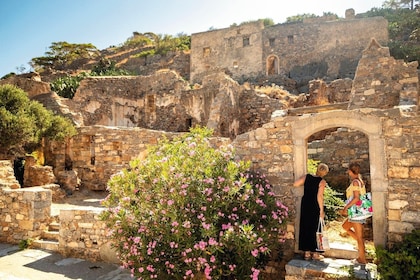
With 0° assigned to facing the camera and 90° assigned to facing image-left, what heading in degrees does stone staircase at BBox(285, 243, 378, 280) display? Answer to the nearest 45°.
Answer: approximately 0°

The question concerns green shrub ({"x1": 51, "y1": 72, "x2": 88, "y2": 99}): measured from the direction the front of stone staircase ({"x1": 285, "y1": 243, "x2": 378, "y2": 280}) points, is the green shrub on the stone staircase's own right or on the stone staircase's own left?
on the stone staircase's own right

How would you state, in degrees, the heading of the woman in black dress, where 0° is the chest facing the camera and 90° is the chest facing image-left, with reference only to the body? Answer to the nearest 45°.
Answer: approximately 225°

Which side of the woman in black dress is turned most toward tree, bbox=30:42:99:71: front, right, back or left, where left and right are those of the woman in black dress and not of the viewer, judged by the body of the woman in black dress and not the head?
left

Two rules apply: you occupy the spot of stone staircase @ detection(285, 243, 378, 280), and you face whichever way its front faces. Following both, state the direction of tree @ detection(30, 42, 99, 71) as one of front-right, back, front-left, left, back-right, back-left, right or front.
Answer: back-right
